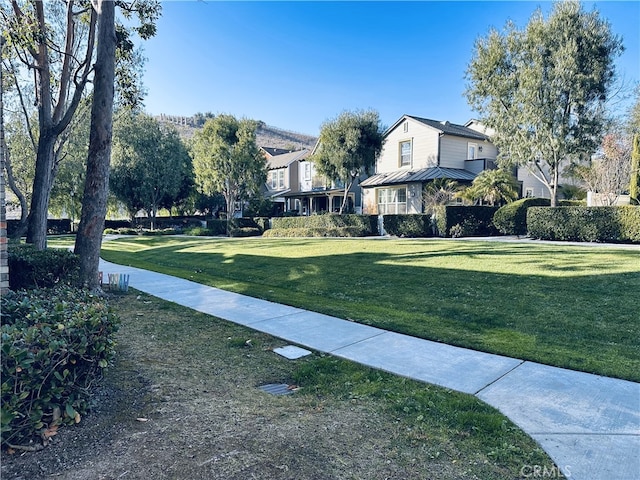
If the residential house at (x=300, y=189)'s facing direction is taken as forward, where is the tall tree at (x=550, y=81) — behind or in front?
in front

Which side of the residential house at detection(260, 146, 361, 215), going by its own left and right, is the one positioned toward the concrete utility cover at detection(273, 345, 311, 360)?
front

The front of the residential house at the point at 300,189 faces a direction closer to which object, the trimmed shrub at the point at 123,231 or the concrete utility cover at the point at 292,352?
the concrete utility cover

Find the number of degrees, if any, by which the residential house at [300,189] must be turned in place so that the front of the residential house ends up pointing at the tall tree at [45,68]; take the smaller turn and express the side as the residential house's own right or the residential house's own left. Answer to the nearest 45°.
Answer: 0° — it already faces it

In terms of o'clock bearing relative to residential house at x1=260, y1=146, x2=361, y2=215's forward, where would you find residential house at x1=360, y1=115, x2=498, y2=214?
residential house at x1=360, y1=115, x2=498, y2=214 is roughly at 11 o'clock from residential house at x1=260, y1=146, x2=361, y2=215.

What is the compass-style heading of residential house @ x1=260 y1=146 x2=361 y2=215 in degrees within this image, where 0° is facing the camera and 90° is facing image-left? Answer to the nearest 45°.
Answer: approximately 0°

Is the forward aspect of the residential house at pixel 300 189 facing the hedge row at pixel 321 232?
yes

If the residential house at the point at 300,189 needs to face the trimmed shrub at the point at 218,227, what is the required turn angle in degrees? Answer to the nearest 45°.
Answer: approximately 45° to its right

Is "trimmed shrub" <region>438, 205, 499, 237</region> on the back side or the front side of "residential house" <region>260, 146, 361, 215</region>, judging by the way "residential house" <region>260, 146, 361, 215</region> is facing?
on the front side

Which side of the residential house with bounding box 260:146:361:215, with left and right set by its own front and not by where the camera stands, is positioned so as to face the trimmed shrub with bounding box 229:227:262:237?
front

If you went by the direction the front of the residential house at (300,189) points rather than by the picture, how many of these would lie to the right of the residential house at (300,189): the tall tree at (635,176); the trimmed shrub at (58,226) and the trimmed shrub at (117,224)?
2
